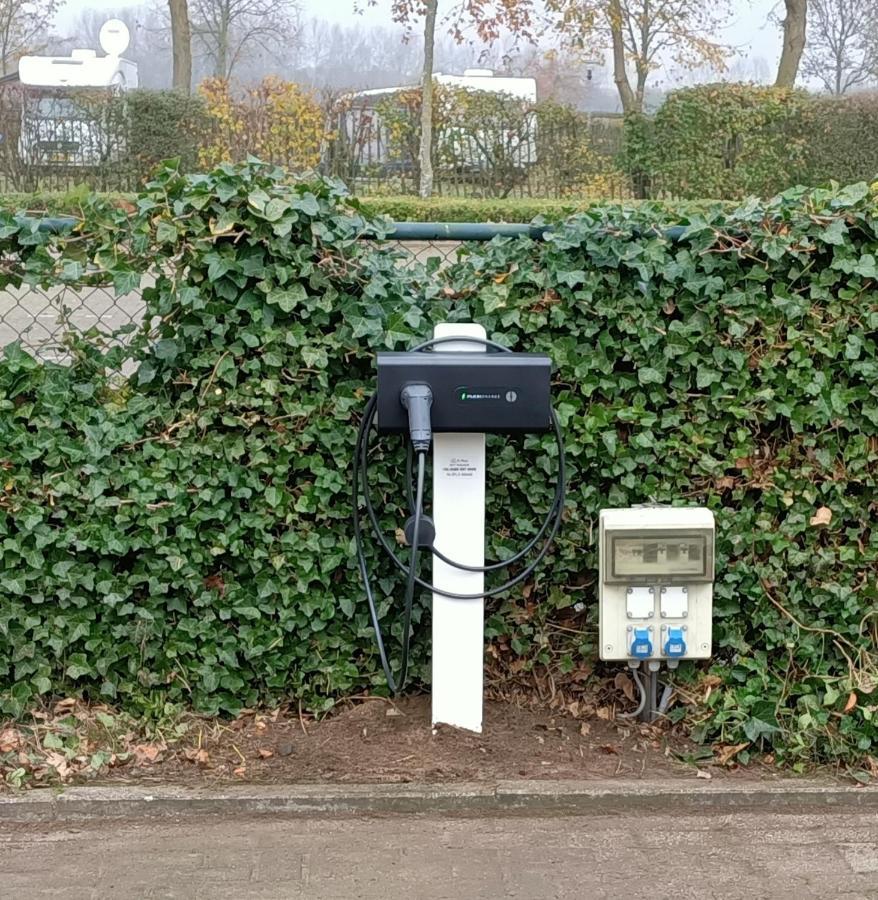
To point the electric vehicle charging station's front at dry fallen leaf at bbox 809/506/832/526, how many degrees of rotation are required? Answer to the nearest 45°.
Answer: approximately 90° to its left

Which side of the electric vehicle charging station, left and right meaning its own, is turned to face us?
front

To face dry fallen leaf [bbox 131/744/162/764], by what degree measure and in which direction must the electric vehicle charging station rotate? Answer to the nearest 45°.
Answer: approximately 90° to its right

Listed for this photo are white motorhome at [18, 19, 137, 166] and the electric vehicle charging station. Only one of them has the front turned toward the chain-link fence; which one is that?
the white motorhome

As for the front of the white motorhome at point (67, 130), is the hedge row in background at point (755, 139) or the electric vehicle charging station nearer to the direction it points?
the electric vehicle charging station

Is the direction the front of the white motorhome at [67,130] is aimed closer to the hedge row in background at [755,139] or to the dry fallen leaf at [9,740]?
the dry fallen leaf

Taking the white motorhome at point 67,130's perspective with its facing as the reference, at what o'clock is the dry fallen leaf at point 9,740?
The dry fallen leaf is roughly at 12 o'clock from the white motorhome.

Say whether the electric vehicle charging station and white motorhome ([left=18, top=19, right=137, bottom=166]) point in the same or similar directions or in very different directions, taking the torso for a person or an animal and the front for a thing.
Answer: same or similar directions

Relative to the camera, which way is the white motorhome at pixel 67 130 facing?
toward the camera
